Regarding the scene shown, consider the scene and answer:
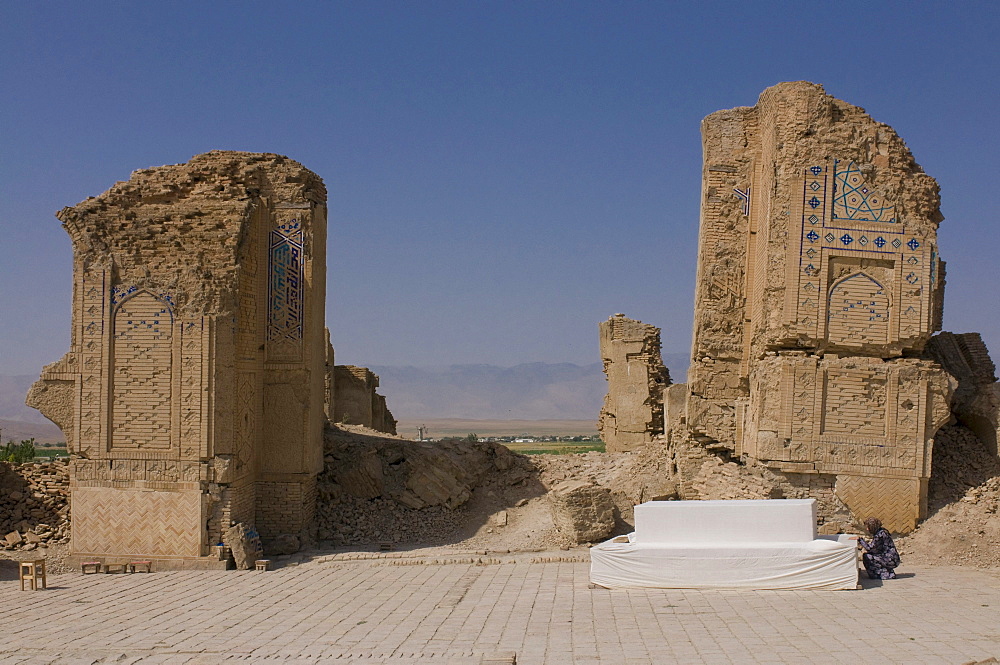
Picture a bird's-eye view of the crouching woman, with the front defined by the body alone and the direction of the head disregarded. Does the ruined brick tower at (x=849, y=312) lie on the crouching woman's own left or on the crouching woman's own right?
on the crouching woman's own right

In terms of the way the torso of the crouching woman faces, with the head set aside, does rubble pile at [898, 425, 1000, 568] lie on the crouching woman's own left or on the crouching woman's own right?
on the crouching woman's own right

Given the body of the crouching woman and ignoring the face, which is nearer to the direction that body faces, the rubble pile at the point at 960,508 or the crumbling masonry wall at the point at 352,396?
the crumbling masonry wall

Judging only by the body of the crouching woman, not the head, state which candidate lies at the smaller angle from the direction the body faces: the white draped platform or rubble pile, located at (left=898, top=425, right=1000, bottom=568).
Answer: the white draped platform

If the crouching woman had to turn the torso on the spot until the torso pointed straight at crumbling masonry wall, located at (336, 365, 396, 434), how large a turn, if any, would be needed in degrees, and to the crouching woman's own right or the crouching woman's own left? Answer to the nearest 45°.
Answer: approximately 45° to the crouching woman's own right

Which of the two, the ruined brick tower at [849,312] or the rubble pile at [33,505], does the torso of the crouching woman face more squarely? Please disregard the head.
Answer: the rubble pile

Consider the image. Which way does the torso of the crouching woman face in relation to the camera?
to the viewer's left
